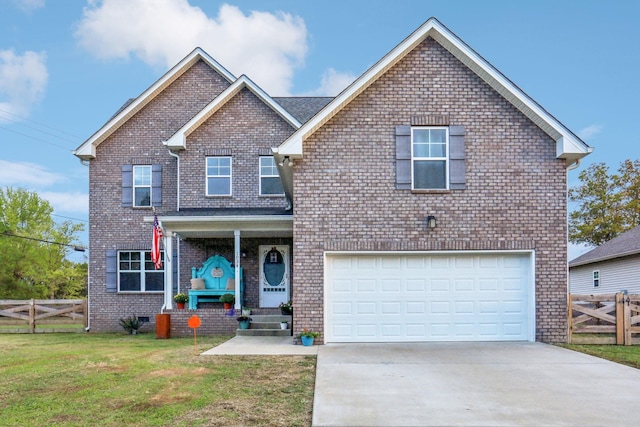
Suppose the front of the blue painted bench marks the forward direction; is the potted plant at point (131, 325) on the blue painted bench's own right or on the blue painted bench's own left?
on the blue painted bench's own right

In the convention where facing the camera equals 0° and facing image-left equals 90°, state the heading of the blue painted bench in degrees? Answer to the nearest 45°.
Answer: approximately 0°

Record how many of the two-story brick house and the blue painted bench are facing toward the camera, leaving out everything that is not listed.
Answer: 2

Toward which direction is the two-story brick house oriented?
toward the camera

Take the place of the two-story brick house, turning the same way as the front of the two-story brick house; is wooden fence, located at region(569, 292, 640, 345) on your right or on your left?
on your left

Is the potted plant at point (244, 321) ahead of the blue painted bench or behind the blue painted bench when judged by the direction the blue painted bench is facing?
ahead
